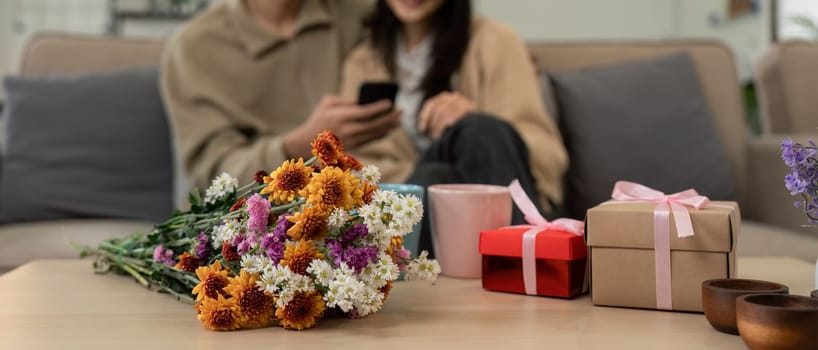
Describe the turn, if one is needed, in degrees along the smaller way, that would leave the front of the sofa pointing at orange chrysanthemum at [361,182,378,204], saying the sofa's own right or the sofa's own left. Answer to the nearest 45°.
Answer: approximately 45° to the sofa's own right

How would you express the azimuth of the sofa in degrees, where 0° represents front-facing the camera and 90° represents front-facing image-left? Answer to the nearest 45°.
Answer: approximately 0°

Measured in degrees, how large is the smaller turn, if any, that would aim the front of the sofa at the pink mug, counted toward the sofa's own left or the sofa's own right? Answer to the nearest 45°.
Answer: approximately 45° to the sofa's own right

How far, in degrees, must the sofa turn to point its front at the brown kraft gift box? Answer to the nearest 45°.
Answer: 0° — it already faces it

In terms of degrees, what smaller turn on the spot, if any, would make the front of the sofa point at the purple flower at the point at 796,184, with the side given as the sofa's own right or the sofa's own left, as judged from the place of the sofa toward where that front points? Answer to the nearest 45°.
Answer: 0° — it already faces it

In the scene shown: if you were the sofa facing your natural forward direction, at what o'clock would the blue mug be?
The blue mug is roughly at 1 o'clock from the sofa.

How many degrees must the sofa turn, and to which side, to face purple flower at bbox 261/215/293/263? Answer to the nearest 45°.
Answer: approximately 45° to its right
